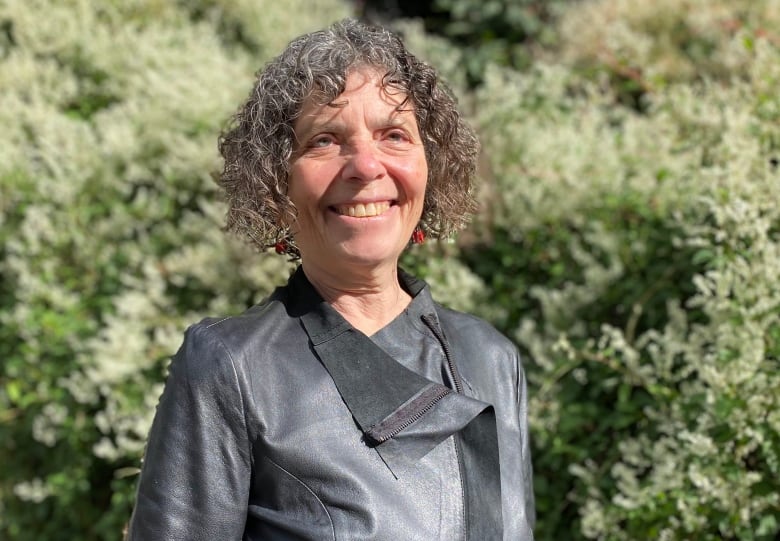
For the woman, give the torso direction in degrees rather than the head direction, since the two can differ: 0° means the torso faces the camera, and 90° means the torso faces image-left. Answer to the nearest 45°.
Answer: approximately 315°

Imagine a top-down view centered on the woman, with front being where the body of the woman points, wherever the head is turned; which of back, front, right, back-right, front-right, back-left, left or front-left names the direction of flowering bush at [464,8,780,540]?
left

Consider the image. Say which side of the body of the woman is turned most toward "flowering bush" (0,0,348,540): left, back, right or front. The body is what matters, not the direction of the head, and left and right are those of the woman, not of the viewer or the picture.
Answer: back
